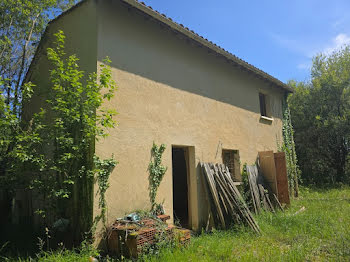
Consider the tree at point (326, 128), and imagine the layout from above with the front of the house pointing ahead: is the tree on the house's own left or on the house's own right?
on the house's own left

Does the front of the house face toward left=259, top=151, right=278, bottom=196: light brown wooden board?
no

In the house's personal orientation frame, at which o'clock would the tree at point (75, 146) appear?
The tree is roughly at 3 o'clock from the house.

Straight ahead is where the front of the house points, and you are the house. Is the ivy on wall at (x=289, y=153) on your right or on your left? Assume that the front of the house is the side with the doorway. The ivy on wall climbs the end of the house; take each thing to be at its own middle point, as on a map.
on your left

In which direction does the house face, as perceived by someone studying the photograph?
facing the viewer and to the right of the viewer

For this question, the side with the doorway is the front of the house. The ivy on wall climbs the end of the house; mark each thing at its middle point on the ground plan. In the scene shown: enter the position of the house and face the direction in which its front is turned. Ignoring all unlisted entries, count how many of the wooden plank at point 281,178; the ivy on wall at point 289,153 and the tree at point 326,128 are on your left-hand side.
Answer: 3

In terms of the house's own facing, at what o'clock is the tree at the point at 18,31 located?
The tree is roughly at 5 o'clock from the house.
